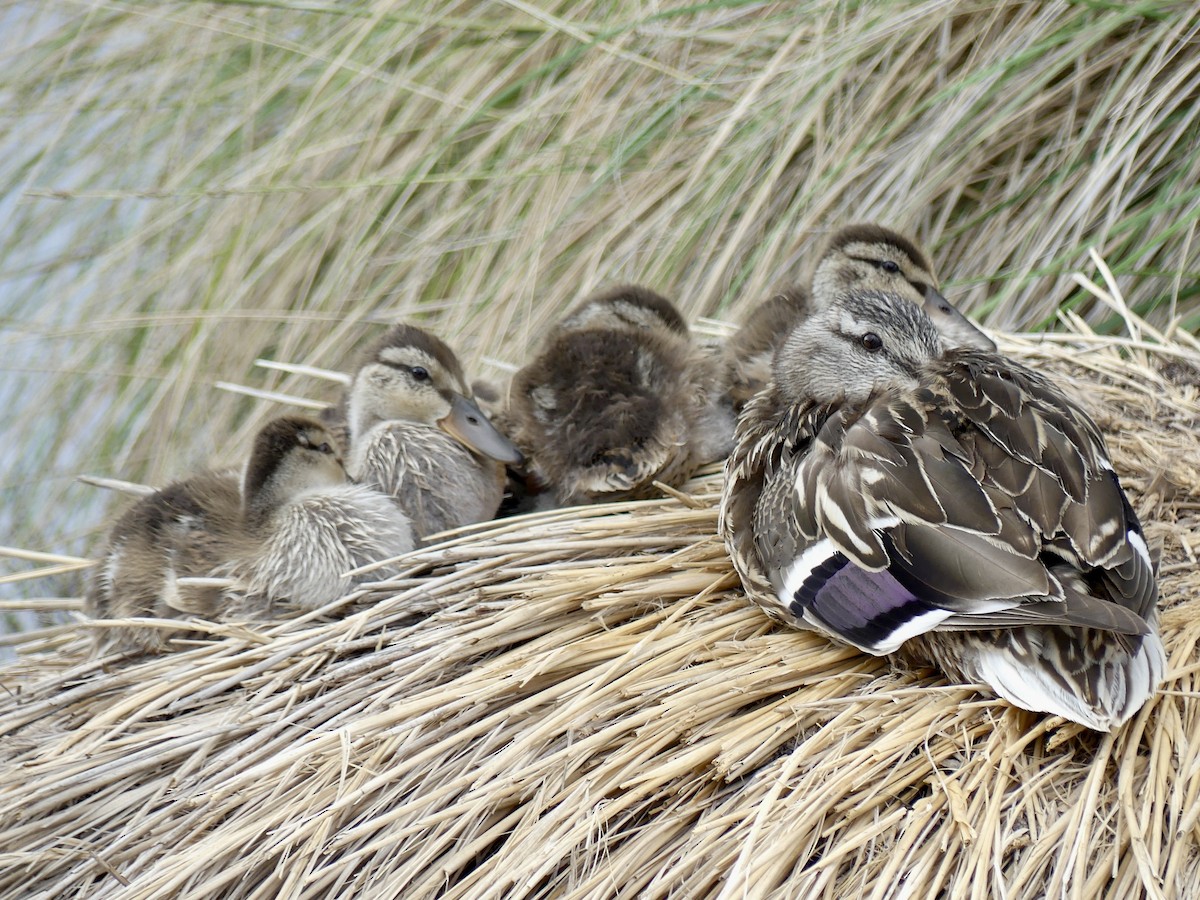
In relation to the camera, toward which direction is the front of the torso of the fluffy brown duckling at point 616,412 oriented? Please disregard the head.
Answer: away from the camera

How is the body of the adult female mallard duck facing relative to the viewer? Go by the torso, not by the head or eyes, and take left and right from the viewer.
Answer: facing away from the viewer and to the left of the viewer

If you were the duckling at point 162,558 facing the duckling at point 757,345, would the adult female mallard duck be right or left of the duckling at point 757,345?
right

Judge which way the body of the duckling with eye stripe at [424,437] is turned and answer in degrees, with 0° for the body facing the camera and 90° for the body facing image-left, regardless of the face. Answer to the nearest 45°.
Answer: approximately 315°

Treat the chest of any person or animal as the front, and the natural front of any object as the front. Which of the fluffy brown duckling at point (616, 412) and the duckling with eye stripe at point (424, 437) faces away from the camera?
the fluffy brown duckling

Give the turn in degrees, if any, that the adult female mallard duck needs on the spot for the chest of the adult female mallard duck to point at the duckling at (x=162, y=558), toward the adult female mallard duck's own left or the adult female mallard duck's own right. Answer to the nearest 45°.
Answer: approximately 45° to the adult female mallard duck's own left
